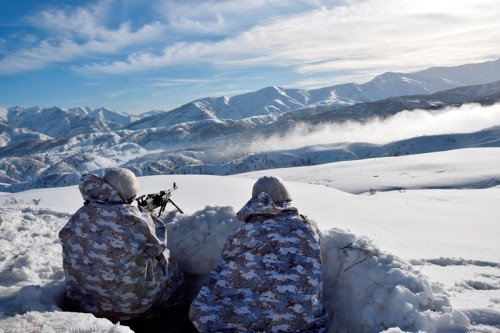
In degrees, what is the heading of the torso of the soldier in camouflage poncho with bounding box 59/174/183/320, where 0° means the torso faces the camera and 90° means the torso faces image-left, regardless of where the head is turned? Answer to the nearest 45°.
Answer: approximately 225°

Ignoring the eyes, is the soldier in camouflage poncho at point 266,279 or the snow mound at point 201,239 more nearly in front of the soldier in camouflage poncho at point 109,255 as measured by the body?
the snow mound

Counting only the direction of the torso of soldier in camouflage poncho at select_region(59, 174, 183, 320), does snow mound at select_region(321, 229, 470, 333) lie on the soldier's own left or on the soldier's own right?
on the soldier's own right

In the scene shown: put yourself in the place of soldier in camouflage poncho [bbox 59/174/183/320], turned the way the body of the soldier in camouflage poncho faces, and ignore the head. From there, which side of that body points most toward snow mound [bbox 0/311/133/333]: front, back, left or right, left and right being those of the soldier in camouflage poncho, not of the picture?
back

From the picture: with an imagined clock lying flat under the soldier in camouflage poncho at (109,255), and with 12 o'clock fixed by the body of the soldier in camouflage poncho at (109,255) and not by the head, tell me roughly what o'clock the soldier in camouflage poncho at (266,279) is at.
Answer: the soldier in camouflage poncho at (266,279) is roughly at 3 o'clock from the soldier in camouflage poncho at (109,255).
